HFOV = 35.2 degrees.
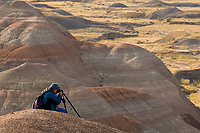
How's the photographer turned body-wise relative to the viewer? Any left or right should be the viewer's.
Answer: facing to the right of the viewer
